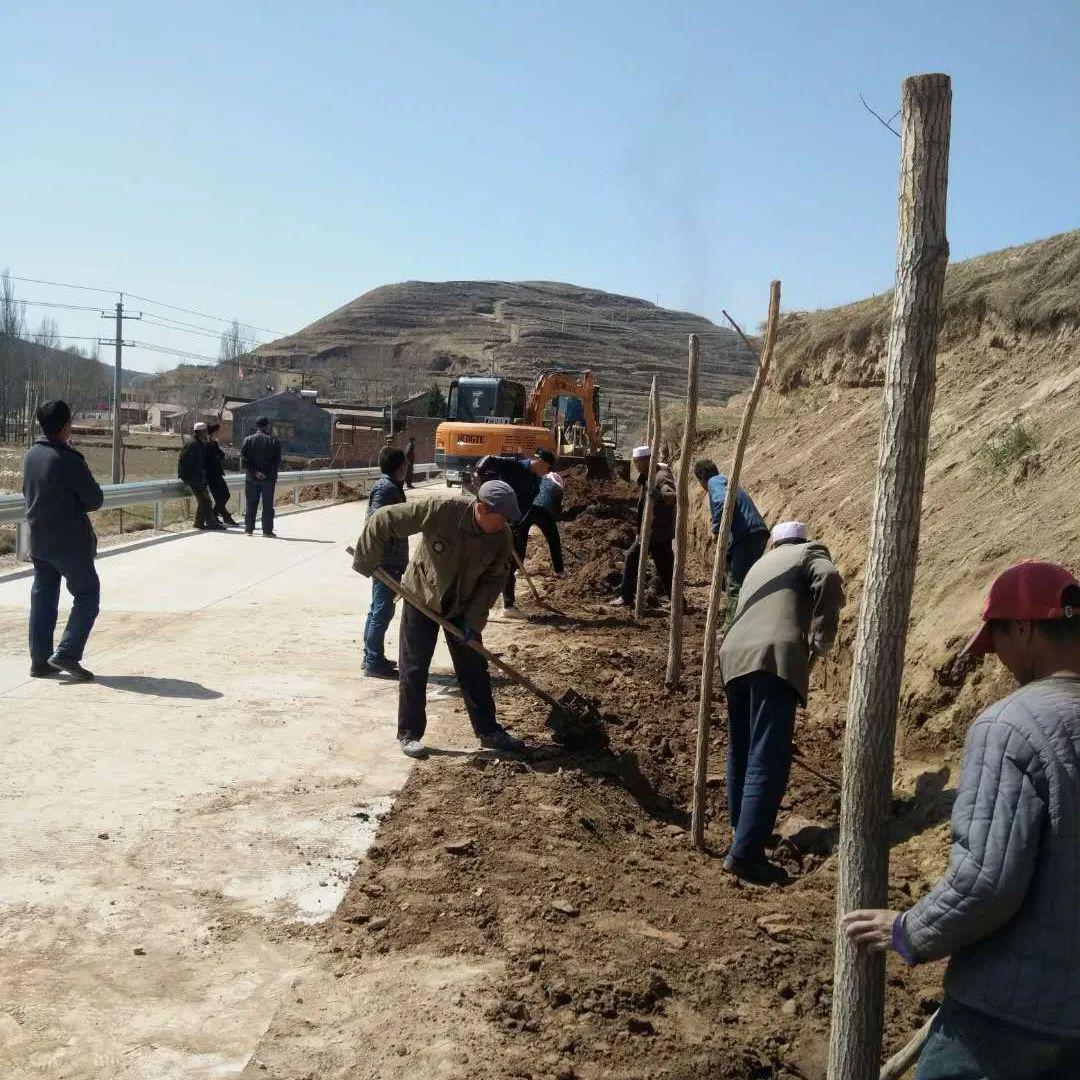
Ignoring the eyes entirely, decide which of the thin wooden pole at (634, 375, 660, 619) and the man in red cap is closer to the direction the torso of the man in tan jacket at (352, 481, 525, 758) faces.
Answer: the man in red cap

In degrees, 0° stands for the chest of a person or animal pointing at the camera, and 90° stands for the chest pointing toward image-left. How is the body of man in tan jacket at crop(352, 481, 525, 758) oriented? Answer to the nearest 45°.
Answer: approximately 315°

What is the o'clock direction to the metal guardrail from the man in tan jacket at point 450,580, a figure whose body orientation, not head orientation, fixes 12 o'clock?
The metal guardrail is roughly at 7 o'clock from the man in tan jacket.

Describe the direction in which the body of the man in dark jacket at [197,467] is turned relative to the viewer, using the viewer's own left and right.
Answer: facing to the right of the viewer

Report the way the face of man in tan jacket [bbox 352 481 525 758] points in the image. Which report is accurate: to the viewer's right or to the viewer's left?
to the viewer's right
